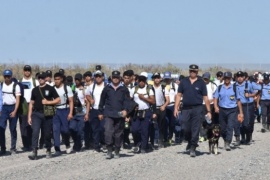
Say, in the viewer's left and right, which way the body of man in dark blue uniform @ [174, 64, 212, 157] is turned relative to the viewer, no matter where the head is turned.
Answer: facing the viewer

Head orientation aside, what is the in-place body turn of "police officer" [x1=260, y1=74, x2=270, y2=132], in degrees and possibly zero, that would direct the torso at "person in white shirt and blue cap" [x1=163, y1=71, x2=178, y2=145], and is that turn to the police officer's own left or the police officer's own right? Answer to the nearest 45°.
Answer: approximately 45° to the police officer's own right

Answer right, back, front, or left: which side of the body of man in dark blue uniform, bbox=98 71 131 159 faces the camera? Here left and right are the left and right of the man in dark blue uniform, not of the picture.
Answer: front

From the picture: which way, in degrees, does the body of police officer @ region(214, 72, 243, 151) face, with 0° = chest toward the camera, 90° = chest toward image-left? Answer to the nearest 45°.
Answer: approximately 0°

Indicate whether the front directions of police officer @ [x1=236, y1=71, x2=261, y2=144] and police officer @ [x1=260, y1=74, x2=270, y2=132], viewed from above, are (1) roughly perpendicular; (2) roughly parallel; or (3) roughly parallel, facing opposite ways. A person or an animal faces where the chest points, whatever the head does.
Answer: roughly parallel

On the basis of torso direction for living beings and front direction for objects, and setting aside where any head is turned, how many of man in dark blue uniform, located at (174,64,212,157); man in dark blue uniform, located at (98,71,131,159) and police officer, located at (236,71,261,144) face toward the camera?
3

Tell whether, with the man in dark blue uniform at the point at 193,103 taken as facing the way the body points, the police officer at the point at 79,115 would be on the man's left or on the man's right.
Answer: on the man's right

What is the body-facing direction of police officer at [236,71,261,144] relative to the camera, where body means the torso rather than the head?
toward the camera

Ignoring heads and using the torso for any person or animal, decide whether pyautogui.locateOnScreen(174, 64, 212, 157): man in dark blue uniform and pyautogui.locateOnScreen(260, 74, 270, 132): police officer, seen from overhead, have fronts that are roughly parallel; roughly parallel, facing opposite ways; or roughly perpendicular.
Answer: roughly parallel

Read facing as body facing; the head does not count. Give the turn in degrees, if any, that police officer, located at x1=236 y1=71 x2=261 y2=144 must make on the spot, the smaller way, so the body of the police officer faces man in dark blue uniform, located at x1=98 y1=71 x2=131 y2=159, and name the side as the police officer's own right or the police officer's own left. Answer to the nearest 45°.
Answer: approximately 45° to the police officer's own right

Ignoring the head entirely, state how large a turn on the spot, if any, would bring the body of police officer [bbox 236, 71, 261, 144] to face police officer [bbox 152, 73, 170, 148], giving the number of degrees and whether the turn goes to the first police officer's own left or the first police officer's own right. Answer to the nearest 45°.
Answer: approximately 45° to the first police officer's own right

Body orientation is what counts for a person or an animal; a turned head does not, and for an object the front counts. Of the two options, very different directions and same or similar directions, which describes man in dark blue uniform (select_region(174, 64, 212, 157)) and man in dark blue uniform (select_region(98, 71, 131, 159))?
same or similar directions

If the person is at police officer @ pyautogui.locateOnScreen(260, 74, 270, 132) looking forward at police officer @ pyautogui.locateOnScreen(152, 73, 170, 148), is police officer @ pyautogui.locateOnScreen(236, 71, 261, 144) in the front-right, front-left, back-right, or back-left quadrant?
front-left
